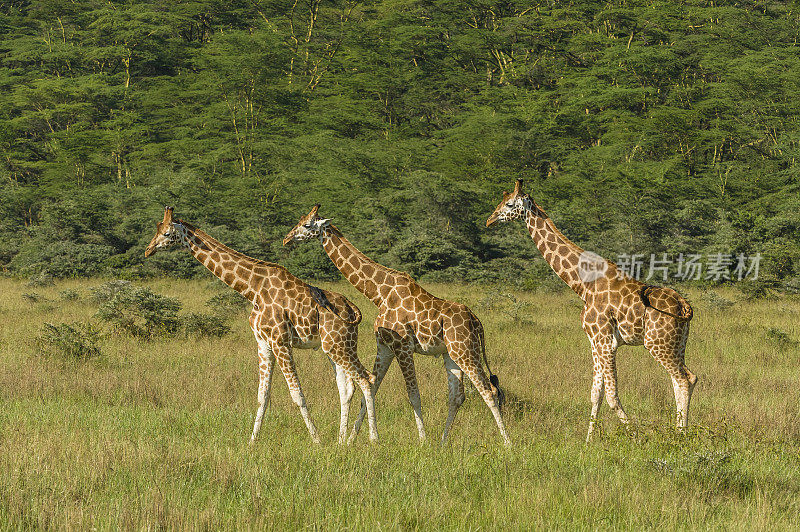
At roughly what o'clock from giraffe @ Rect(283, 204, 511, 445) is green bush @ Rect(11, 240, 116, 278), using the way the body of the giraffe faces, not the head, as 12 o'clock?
The green bush is roughly at 2 o'clock from the giraffe.

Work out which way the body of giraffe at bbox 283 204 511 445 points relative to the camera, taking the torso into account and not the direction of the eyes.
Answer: to the viewer's left

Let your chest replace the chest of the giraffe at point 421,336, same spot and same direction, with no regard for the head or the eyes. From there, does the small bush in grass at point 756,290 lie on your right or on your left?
on your right

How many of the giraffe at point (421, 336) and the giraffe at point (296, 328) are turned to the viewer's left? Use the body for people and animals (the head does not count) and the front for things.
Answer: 2

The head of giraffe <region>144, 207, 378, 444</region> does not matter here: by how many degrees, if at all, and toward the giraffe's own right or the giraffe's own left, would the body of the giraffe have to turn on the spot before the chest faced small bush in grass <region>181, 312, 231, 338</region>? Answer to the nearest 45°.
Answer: approximately 90° to the giraffe's own right

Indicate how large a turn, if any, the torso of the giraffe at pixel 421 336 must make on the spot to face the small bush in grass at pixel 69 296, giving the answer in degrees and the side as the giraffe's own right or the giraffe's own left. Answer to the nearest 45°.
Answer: approximately 45° to the giraffe's own right

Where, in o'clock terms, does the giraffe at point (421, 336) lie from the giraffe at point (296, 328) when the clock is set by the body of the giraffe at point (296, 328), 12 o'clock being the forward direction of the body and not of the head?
the giraffe at point (421, 336) is roughly at 6 o'clock from the giraffe at point (296, 328).

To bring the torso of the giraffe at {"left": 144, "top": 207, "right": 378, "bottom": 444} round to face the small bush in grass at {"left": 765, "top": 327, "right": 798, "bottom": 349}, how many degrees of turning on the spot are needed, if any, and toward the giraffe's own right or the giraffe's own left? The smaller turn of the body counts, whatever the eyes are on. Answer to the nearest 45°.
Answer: approximately 135° to the giraffe's own right

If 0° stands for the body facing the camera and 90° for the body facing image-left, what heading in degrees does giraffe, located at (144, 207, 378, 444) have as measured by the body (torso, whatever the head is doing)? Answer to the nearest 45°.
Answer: approximately 90°
